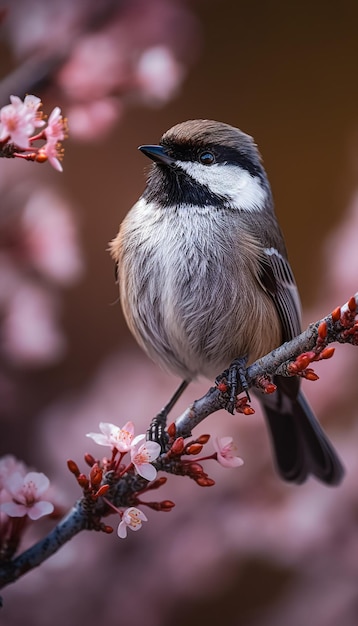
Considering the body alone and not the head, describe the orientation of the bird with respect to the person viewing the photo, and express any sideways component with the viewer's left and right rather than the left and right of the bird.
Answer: facing the viewer and to the left of the viewer
